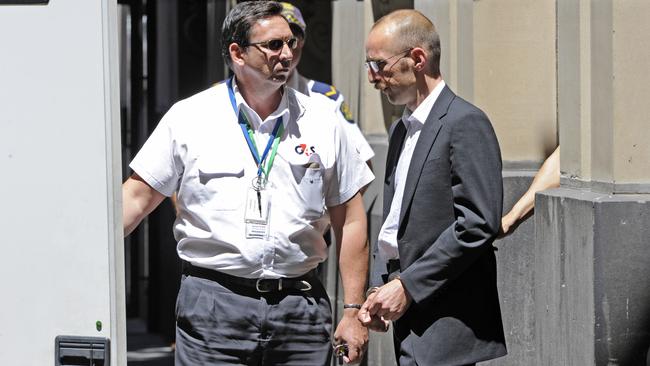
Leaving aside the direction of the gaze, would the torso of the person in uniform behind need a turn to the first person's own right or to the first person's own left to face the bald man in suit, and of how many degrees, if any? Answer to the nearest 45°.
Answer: approximately 45° to the first person's own left

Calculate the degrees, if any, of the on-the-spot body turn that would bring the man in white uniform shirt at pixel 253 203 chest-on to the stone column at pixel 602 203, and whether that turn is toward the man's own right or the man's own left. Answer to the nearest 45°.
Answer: approximately 90° to the man's own left

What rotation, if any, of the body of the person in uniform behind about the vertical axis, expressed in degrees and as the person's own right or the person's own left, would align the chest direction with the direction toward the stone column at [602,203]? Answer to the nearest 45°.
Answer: approximately 90° to the person's own left

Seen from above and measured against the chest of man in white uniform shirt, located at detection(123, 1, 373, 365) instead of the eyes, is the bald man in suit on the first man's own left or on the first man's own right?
on the first man's own left

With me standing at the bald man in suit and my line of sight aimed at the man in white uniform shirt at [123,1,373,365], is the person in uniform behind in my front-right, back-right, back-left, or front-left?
front-right

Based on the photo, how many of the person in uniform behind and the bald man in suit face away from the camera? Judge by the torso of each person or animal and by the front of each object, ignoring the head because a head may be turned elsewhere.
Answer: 0

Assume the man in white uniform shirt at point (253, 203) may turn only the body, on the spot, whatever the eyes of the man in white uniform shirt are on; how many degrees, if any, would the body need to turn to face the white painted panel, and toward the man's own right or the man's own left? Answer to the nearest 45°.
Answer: approximately 45° to the man's own right

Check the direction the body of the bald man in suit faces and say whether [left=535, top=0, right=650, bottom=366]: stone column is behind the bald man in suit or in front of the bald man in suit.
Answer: behind

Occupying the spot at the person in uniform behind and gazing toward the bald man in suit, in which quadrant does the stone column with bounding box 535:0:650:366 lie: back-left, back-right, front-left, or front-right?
front-left

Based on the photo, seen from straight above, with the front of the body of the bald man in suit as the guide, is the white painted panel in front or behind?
in front

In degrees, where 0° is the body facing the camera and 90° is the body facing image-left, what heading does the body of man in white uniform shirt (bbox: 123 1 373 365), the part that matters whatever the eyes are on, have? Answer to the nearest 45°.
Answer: approximately 0°

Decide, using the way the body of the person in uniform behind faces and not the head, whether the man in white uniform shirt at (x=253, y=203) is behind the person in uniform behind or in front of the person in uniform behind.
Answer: in front

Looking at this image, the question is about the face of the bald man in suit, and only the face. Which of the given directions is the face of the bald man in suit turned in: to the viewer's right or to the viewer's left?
to the viewer's left

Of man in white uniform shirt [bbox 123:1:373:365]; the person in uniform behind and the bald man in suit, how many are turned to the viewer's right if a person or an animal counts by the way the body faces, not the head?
0

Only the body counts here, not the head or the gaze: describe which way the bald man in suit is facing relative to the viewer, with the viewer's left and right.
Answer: facing the viewer and to the left of the viewer
